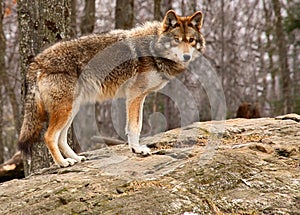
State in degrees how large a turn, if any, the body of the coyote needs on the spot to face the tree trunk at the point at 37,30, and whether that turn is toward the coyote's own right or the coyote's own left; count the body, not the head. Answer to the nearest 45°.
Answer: approximately 135° to the coyote's own left

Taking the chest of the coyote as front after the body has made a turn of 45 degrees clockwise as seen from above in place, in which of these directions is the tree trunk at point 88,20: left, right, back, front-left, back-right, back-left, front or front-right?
back-left

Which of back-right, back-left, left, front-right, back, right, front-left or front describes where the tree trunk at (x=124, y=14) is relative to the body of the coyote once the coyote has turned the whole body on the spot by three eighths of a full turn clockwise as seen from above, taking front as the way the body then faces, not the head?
back-right

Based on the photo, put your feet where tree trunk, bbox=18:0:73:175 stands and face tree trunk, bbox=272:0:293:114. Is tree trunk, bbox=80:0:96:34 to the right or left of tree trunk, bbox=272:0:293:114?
left

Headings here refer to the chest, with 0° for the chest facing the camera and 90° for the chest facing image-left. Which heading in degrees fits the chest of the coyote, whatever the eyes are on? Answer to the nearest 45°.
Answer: approximately 270°
